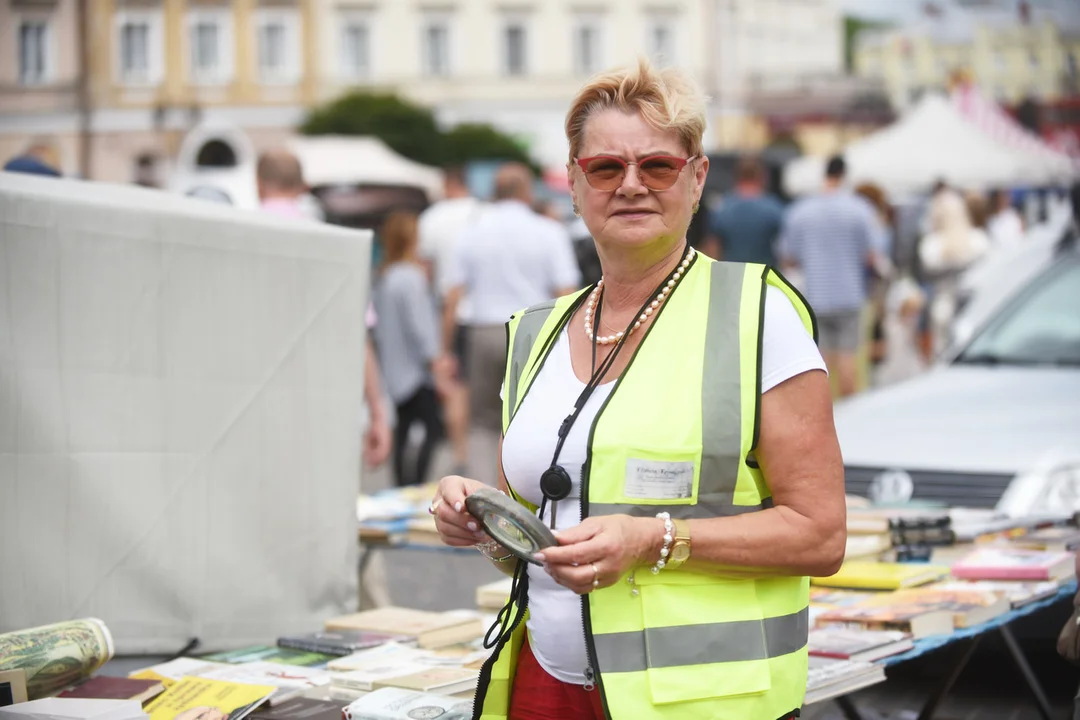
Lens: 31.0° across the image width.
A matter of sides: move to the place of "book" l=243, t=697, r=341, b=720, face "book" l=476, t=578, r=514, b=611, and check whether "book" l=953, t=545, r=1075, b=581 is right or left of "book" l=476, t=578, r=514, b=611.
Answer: right

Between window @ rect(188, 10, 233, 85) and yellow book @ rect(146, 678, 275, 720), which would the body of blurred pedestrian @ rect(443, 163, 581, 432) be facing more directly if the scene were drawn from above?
the window

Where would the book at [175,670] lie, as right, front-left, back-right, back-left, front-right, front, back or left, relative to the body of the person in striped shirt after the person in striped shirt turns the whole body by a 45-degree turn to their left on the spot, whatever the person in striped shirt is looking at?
back-left

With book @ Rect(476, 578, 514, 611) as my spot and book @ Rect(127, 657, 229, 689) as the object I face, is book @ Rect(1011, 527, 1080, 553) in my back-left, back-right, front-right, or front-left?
back-left

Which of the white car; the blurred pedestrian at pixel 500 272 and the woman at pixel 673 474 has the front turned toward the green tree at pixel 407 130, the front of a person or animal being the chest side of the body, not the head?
the blurred pedestrian

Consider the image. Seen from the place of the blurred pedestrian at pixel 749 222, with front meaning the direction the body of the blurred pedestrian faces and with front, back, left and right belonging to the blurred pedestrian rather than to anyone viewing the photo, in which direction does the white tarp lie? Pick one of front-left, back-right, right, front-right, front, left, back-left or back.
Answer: back

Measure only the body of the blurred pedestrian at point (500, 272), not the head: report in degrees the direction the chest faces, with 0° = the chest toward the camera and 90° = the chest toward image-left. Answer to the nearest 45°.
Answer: approximately 180°

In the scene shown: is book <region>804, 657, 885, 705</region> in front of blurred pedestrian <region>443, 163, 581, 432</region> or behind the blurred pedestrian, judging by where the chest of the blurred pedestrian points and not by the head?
behind

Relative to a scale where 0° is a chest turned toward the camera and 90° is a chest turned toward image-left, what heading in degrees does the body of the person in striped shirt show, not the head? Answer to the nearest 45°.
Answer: approximately 180°

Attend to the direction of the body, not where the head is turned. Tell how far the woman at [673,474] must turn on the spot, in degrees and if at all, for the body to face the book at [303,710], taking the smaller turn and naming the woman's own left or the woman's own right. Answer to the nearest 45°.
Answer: approximately 90° to the woman's own right

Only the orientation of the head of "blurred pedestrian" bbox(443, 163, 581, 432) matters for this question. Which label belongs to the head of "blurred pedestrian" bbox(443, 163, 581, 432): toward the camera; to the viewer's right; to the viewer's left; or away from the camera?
away from the camera

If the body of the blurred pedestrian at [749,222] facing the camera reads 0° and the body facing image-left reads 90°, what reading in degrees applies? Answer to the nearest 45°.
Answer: approximately 180°

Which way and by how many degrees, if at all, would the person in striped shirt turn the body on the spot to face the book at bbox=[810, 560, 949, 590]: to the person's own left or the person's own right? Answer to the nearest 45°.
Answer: approximately 180°

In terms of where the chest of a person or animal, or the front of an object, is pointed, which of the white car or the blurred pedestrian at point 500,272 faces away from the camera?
the blurred pedestrian

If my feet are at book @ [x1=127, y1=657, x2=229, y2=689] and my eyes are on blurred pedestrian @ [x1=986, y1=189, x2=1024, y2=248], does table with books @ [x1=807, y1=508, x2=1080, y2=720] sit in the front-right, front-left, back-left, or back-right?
front-right

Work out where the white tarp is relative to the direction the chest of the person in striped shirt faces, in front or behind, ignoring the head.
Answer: behind

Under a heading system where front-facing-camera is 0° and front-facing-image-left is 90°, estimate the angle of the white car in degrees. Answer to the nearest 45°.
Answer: approximately 45°
